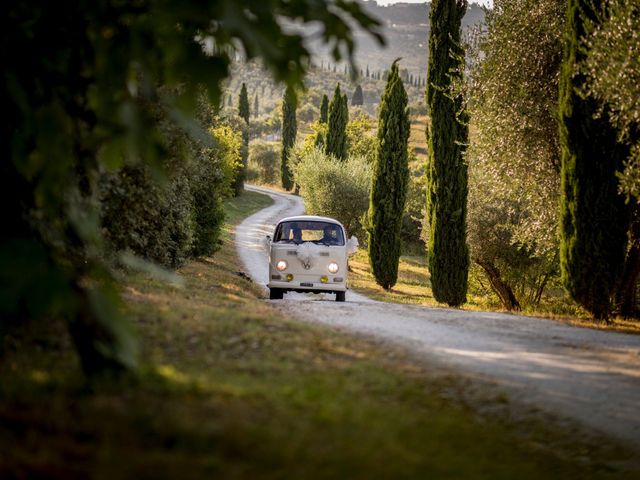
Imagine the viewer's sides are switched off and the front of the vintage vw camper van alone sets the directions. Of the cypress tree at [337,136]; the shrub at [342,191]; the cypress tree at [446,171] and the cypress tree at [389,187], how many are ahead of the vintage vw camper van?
0

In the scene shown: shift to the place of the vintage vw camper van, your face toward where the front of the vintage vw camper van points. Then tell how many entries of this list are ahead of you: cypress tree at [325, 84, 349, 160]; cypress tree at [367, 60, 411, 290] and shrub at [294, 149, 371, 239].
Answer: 0

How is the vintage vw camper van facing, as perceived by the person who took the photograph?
facing the viewer

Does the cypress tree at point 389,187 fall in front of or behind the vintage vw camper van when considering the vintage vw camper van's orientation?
behind

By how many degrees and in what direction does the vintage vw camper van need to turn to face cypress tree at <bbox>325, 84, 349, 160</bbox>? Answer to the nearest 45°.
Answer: approximately 180°
